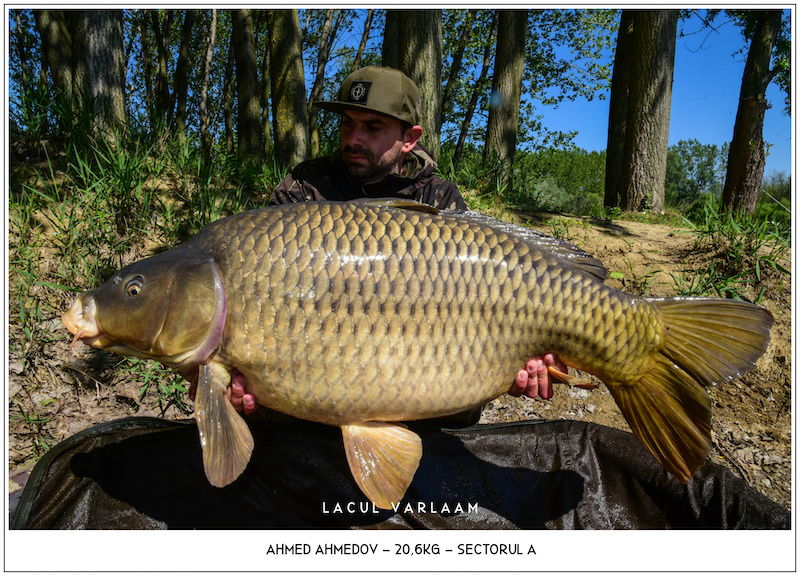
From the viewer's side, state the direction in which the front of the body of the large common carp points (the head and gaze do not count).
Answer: to the viewer's left

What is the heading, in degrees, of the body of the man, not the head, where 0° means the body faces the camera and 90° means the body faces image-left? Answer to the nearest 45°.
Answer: approximately 0°
